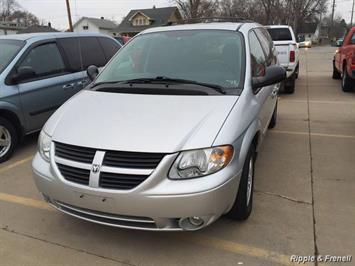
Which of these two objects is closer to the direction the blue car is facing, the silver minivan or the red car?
the silver minivan

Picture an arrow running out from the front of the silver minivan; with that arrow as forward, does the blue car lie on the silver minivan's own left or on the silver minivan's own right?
on the silver minivan's own right

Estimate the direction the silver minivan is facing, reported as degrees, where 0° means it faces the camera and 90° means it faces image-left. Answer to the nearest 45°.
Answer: approximately 45°

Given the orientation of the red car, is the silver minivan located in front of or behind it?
in front

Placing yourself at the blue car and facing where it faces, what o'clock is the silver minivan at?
The silver minivan is roughly at 10 o'clock from the blue car.

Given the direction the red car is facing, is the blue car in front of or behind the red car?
in front

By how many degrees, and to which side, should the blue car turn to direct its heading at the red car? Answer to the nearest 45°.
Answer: approximately 135° to its left

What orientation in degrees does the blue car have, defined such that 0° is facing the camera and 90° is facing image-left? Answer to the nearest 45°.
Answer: approximately 45°
